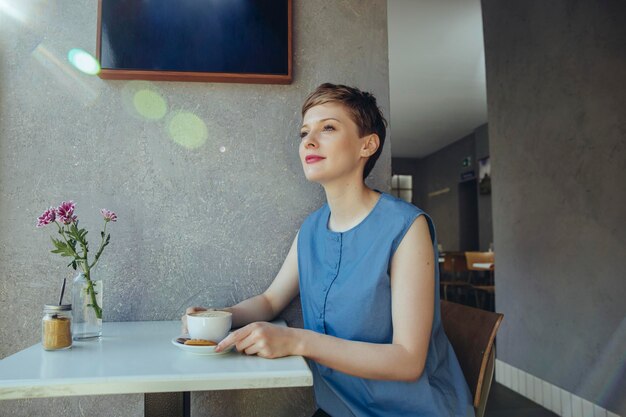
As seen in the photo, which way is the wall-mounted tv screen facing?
toward the camera

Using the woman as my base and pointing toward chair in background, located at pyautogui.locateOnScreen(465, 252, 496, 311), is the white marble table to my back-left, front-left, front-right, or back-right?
back-left

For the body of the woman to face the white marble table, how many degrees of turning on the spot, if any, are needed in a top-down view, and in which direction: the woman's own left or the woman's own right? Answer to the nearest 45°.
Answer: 0° — they already face it

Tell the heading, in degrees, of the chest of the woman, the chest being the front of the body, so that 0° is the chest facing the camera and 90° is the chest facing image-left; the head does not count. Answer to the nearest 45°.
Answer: approximately 45°

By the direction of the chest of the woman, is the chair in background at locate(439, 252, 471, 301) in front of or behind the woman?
behind

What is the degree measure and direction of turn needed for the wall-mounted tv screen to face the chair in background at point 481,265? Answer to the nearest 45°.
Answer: approximately 135° to its left

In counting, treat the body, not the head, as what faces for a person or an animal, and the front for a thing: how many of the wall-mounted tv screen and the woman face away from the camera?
0

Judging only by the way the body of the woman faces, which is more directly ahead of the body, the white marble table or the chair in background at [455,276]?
the white marble table
